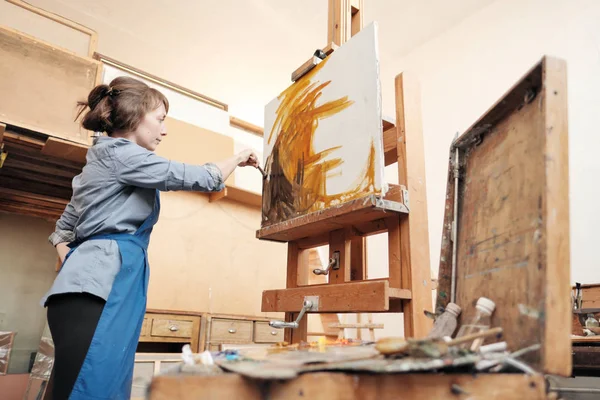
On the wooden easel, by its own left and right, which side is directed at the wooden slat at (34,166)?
right

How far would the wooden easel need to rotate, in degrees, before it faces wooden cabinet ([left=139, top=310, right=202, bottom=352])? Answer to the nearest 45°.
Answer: approximately 90° to its right

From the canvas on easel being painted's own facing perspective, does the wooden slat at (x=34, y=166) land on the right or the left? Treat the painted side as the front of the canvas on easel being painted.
on its right

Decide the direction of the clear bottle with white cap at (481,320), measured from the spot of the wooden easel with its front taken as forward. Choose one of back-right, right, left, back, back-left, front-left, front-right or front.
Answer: front-left

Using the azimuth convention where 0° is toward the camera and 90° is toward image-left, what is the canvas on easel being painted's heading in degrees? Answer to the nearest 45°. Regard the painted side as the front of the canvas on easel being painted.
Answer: approximately 45°

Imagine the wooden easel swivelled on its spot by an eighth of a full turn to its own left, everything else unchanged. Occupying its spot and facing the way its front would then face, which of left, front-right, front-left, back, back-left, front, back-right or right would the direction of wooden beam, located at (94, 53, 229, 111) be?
back-right

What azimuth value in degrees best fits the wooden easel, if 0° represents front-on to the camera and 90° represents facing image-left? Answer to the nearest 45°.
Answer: approximately 45°
